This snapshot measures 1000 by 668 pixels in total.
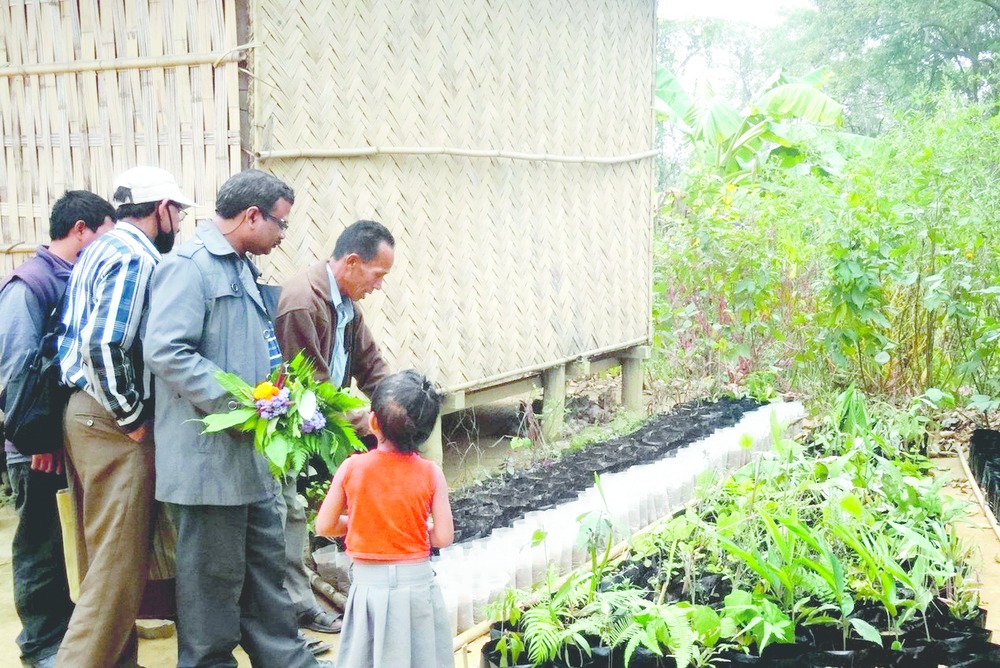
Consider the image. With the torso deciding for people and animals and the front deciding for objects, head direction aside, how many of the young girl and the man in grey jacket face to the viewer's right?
1

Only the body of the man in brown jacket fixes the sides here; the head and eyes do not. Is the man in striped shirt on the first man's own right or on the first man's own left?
on the first man's own right

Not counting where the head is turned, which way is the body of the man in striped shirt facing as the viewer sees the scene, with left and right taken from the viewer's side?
facing away from the viewer and to the right of the viewer

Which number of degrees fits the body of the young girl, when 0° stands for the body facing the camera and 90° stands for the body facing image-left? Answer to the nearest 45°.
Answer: approximately 180°

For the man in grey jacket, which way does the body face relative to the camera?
to the viewer's right

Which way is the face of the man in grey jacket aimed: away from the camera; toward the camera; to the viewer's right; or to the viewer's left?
to the viewer's right

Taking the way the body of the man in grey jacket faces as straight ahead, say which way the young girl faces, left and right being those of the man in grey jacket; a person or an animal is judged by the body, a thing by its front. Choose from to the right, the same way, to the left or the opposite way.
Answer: to the left

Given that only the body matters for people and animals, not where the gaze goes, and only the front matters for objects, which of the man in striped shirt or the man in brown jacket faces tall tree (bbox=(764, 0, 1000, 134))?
the man in striped shirt

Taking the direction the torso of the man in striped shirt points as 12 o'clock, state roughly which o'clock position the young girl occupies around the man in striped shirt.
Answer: The young girl is roughly at 3 o'clock from the man in striped shirt.

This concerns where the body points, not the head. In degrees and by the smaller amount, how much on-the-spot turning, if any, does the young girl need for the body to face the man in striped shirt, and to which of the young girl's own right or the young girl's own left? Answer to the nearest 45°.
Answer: approximately 45° to the young girl's own left

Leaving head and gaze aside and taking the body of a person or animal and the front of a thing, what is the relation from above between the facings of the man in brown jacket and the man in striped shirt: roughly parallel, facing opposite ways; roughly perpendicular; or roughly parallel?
roughly perpendicular
